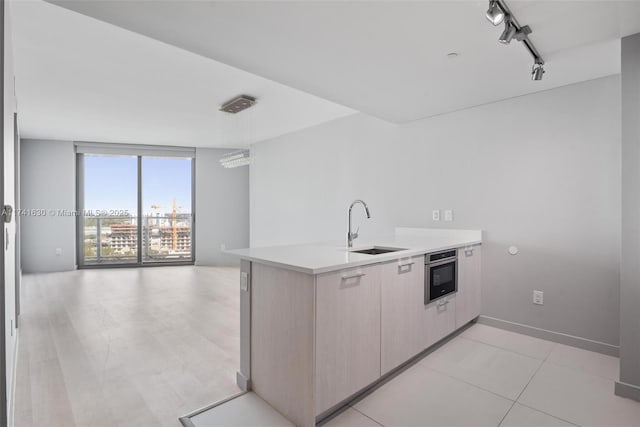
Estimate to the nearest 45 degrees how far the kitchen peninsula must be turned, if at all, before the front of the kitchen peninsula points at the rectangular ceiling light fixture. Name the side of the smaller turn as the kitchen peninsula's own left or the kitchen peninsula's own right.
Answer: approximately 180°

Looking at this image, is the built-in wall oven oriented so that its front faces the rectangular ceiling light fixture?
no

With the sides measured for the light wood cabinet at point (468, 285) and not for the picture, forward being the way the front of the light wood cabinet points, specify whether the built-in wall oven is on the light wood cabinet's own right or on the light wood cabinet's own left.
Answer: on the light wood cabinet's own right

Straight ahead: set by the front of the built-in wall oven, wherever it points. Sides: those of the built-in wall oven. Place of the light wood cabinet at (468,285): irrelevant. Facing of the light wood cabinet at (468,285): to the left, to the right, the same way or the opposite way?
the same way

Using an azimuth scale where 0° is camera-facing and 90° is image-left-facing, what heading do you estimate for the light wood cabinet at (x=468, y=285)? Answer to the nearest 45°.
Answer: approximately 315°

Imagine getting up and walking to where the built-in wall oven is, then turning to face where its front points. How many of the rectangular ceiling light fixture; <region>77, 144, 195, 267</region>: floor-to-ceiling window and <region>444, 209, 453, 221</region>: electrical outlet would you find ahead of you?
0

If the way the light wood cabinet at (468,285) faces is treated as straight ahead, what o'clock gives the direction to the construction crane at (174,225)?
The construction crane is roughly at 5 o'clock from the light wood cabinet.

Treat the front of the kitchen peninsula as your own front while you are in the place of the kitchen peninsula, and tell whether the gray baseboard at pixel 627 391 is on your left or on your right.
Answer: on your left

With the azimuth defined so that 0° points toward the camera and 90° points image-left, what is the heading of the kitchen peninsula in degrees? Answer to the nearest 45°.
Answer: approximately 315°

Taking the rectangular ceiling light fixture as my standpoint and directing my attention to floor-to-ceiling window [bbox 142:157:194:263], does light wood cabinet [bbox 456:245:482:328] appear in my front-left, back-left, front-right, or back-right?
back-right

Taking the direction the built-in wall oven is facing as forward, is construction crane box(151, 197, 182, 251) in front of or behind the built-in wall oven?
behind
